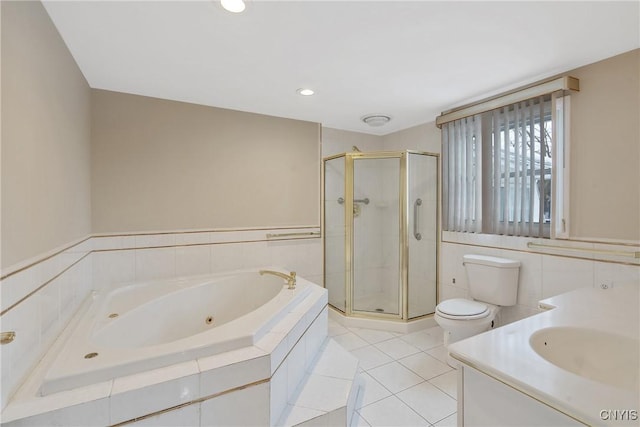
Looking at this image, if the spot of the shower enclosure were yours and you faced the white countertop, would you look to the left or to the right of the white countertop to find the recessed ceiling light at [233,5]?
right

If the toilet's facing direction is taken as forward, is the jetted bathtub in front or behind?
in front

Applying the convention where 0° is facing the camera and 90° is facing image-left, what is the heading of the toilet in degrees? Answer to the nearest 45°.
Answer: approximately 45°

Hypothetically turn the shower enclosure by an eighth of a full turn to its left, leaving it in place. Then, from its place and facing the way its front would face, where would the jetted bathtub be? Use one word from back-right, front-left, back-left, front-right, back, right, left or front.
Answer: right

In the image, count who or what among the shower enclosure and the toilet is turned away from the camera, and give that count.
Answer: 0

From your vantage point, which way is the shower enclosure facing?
toward the camera

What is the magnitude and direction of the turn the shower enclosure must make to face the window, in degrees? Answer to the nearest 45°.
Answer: approximately 45° to its left
